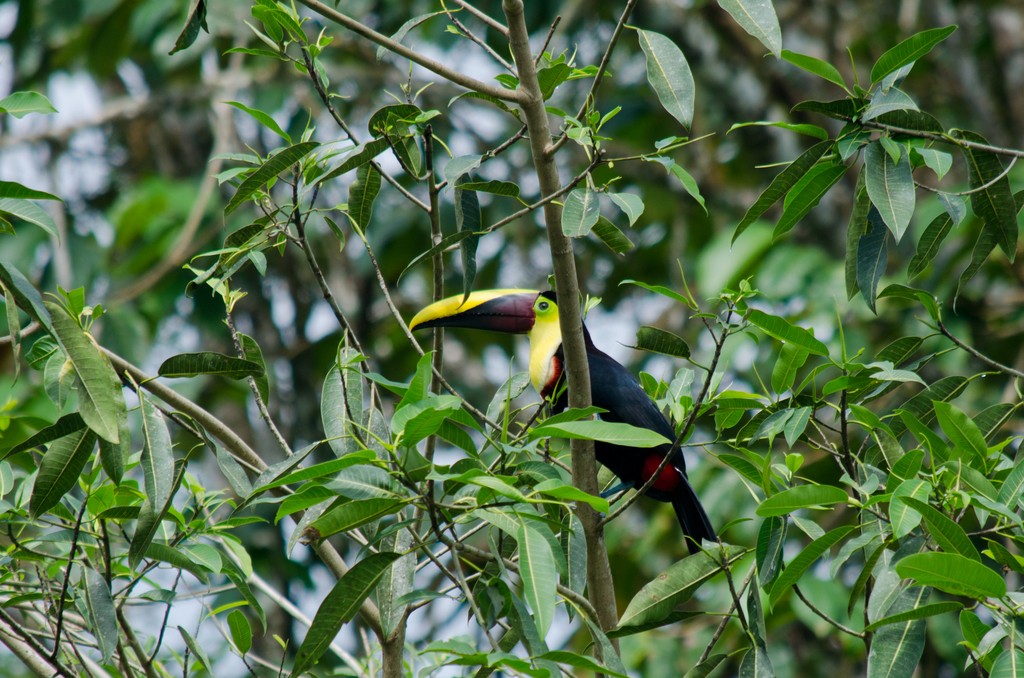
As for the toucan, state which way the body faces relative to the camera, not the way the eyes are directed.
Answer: to the viewer's left

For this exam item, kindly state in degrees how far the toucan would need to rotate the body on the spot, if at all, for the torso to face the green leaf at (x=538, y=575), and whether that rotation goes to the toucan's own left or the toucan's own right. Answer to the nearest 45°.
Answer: approximately 90° to the toucan's own left

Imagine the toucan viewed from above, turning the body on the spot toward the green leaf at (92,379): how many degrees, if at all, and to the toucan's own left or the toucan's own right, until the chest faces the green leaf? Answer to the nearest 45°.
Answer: approximately 45° to the toucan's own left

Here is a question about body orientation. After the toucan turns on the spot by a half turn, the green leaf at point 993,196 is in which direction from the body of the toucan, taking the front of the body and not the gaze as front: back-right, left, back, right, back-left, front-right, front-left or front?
front-right

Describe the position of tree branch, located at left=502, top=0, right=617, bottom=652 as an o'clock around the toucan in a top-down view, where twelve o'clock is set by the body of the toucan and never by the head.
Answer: The tree branch is roughly at 9 o'clock from the toucan.
